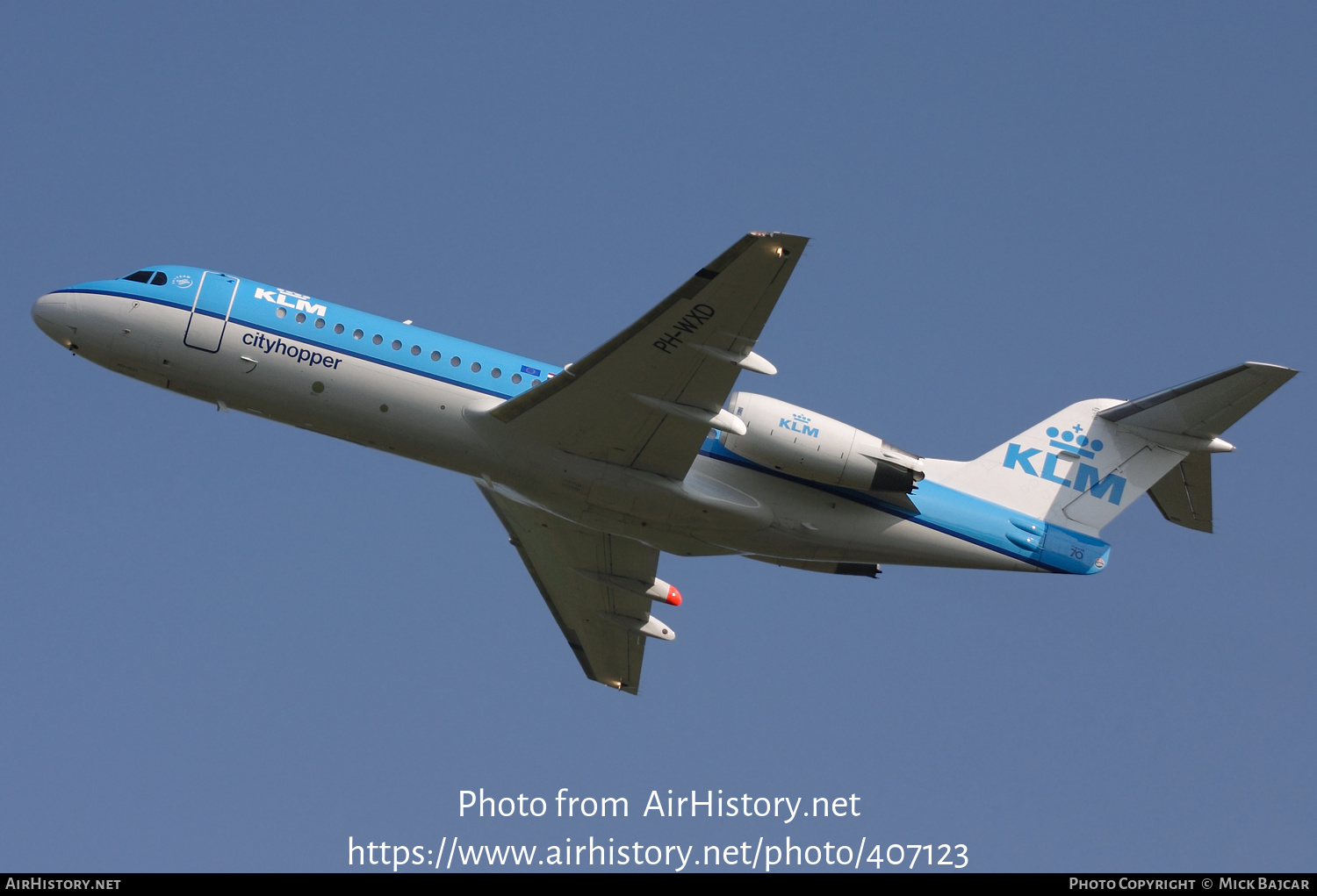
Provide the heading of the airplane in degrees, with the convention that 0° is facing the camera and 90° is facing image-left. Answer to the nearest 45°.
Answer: approximately 90°
